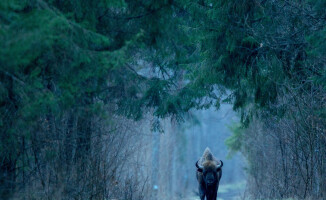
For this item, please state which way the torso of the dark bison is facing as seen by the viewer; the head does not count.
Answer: toward the camera
